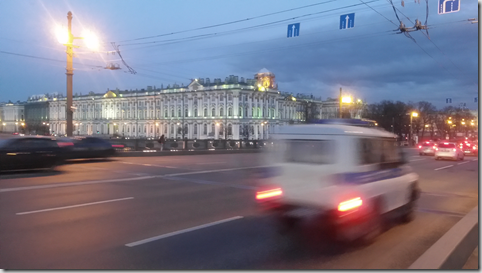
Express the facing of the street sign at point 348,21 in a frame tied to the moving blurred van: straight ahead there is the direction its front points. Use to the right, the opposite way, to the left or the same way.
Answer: the opposite way

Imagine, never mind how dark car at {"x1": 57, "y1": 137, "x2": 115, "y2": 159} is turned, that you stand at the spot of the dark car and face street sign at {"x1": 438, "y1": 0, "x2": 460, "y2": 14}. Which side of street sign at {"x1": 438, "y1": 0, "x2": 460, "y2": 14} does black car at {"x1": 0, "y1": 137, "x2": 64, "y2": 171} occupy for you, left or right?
right

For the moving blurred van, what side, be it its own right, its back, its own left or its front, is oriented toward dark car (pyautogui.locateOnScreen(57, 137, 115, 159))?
left

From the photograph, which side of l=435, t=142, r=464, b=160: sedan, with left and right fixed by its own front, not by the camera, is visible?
back

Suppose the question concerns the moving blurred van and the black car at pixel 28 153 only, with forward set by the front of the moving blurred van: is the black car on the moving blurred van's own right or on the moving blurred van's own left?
on the moving blurred van's own left

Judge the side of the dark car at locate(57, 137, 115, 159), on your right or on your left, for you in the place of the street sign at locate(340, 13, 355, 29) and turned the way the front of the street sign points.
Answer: on your right

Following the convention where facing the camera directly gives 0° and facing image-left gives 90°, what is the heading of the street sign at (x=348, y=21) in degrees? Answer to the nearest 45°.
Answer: approximately 45°

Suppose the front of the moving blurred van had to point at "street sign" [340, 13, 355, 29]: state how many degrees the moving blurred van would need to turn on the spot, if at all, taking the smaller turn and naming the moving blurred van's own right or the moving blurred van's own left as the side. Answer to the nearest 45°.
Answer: approximately 45° to the moving blurred van's own left

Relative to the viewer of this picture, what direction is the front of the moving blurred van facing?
facing away from the viewer and to the right of the viewer

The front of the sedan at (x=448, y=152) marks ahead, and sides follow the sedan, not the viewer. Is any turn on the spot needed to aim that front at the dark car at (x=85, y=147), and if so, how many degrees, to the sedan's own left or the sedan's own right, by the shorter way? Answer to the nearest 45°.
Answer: approximately 135° to the sedan's own left

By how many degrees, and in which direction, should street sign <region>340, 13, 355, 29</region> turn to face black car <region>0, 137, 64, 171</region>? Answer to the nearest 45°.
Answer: approximately 45° to its right

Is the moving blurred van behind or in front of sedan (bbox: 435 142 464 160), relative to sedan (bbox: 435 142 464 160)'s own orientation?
behind
